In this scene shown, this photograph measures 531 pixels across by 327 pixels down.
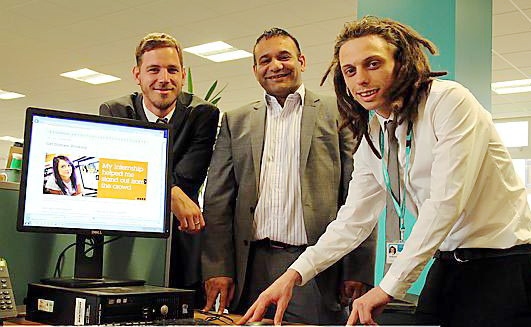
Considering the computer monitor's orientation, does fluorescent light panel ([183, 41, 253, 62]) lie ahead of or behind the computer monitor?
behind

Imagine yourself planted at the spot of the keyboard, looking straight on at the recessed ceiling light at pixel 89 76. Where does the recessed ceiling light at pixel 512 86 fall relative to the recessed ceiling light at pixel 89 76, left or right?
right

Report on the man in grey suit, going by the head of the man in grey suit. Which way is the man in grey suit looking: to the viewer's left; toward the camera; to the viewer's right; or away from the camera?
toward the camera

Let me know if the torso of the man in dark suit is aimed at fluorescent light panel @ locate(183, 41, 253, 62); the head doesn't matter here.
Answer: no

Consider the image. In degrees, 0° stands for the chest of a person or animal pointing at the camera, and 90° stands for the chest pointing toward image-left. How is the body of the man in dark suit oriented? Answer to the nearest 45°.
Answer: approximately 0°

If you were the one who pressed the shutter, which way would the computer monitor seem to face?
facing the viewer

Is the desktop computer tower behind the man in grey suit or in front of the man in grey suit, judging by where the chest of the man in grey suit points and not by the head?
in front

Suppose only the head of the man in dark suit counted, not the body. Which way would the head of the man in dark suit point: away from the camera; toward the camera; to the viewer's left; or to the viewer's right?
toward the camera

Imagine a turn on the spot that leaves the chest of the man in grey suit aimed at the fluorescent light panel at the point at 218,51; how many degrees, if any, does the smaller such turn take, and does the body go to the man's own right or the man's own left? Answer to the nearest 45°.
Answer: approximately 180°

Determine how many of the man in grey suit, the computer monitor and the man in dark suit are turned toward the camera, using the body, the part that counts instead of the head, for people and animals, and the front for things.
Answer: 3

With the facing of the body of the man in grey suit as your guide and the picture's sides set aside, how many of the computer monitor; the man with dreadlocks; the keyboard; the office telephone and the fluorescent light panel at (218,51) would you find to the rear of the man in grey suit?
1

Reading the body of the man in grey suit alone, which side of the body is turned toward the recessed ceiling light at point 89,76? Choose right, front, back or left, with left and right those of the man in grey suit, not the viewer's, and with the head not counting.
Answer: back

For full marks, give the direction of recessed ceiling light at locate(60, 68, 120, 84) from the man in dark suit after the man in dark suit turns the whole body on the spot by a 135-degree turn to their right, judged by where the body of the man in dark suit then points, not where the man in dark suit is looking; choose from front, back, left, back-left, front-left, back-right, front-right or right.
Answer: front-right

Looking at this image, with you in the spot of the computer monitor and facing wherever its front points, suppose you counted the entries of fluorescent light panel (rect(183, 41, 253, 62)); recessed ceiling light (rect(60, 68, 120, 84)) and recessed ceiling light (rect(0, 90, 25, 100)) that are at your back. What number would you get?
3

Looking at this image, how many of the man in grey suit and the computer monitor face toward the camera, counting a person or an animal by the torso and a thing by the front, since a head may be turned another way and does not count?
2
